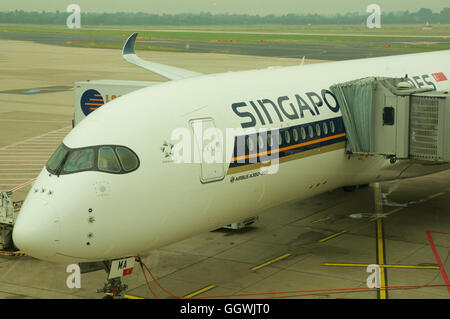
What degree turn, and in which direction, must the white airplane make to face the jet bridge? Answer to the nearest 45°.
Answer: approximately 180°

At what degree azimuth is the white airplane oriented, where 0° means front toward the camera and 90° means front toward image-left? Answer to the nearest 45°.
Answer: approximately 45°
